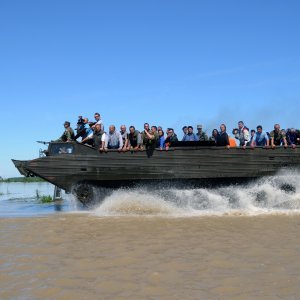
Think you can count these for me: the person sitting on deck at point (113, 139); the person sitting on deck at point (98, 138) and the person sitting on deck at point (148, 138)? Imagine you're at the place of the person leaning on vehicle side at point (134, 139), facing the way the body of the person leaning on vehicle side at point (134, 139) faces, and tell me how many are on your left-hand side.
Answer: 1

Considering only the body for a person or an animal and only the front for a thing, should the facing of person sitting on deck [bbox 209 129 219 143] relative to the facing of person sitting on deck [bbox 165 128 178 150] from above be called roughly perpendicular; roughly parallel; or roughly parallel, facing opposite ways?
roughly parallel

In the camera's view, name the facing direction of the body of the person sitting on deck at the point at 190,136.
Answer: toward the camera

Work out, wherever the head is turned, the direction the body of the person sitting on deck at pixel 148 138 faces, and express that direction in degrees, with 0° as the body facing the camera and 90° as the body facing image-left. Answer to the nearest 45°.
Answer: approximately 45°

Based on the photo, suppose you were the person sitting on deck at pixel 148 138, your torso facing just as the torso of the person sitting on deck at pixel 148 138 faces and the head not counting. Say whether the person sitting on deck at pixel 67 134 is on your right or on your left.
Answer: on your right

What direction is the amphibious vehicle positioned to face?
to the viewer's left

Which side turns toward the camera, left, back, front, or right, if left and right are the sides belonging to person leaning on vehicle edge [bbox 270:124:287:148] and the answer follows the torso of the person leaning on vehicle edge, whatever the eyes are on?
front

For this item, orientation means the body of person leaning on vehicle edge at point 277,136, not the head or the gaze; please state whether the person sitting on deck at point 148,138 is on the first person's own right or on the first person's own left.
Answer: on the first person's own right

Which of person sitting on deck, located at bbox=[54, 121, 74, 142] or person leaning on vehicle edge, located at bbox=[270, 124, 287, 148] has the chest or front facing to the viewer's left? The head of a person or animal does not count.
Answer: person sitting on deck, located at bbox=[54, 121, 74, 142]

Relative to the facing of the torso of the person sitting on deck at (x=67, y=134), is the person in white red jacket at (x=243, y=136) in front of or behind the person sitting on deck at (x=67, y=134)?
behind

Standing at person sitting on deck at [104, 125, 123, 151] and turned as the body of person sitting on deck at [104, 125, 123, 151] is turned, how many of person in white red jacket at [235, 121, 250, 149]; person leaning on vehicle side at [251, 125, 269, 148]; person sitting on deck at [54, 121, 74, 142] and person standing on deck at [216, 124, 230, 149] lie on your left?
3

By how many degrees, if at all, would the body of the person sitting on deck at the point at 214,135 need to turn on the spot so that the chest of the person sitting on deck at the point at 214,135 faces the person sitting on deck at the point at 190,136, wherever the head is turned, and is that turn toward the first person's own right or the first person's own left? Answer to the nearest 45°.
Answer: approximately 45° to the first person's own right

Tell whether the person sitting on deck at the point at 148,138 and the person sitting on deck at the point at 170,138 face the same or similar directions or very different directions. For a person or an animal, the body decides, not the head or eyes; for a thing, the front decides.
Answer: same or similar directions
